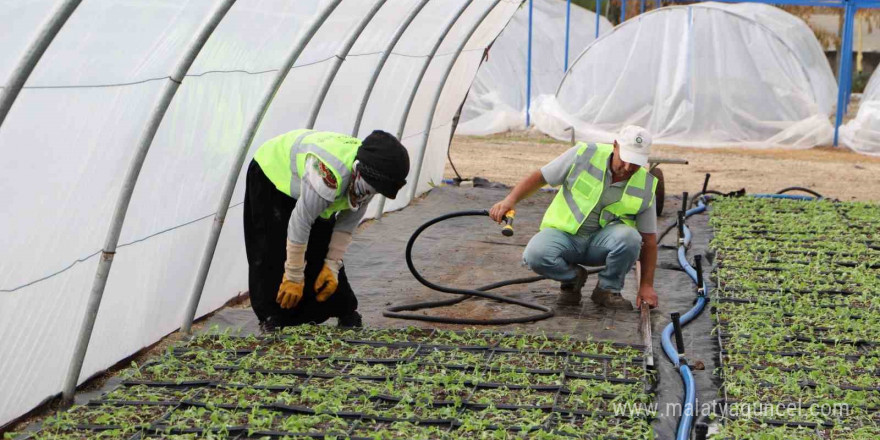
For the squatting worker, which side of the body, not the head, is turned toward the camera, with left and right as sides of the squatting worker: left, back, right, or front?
front

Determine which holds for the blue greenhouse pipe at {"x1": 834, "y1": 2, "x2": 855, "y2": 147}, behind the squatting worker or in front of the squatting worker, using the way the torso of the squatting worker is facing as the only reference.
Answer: behind

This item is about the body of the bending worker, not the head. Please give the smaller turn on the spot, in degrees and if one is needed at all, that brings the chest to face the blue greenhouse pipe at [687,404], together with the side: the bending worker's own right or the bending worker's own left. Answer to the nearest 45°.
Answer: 0° — they already face it

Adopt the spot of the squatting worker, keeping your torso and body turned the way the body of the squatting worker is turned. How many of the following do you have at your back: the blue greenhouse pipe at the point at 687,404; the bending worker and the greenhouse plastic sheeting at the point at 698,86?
1

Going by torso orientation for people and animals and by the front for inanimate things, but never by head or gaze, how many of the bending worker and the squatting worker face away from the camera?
0

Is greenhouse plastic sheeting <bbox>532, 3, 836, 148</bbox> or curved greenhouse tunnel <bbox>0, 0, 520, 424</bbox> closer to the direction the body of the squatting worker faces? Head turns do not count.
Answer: the curved greenhouse tunnel

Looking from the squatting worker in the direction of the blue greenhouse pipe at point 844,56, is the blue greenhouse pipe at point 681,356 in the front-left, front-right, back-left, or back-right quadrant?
back-right

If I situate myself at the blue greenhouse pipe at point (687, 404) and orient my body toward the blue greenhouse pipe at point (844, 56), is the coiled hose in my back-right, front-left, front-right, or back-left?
front-left

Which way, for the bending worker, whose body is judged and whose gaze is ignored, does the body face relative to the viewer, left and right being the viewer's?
facing the viewer and to the right of the viewer

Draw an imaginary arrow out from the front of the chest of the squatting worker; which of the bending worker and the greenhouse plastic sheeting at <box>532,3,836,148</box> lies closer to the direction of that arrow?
the bending worker

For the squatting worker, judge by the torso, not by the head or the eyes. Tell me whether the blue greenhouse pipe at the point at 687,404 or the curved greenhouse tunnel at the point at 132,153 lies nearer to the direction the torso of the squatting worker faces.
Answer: the blue greenhouse pipe

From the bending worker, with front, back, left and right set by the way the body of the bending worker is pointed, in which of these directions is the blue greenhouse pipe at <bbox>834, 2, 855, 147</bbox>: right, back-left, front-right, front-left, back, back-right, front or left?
left

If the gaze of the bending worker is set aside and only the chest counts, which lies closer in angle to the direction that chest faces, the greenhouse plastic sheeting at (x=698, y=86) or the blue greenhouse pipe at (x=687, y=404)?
the blue greenhouse pipe
